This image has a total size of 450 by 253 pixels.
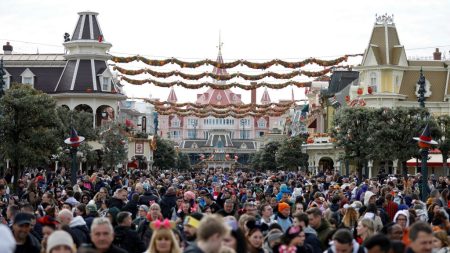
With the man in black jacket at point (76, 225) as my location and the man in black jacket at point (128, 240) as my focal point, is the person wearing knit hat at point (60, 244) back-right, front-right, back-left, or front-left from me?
front-right

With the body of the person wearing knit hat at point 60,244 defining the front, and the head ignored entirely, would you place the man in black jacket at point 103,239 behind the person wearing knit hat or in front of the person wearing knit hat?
behind

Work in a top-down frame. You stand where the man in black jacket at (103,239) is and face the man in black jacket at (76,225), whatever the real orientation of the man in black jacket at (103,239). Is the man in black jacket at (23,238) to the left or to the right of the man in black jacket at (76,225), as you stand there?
left

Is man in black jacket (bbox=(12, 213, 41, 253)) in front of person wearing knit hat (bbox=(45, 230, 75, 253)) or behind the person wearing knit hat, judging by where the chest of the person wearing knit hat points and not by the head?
behind

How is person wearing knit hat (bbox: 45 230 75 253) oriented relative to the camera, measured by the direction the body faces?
toward the camera

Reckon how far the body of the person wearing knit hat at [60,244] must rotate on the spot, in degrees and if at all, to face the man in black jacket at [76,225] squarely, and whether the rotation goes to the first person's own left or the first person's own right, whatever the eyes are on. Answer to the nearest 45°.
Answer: approximately 180°

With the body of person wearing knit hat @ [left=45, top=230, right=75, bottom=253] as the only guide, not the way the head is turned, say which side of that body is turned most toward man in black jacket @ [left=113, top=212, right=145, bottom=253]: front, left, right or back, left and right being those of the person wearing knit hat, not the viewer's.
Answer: back
